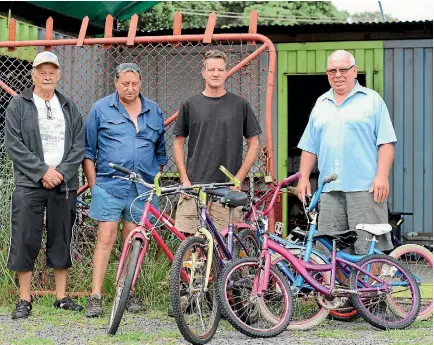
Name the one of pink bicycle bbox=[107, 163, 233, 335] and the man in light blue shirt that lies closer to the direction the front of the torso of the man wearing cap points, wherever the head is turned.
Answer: the pink bicycle

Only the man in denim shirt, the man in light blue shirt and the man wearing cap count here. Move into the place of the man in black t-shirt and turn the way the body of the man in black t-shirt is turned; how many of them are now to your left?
1

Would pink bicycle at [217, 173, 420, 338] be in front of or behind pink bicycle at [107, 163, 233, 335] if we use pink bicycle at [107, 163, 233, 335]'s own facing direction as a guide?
behind

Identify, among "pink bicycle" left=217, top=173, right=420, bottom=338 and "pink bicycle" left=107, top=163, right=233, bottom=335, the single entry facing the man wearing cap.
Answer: "pink bicycle" left=217, top=173, right=420, bottom=338

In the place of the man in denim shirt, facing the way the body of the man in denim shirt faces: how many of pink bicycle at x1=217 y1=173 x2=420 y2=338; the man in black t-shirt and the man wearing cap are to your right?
1

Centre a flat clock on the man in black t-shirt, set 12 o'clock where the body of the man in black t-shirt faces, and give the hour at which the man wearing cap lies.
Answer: The man wearing cap is roughly at 3 o'clock from the man in black t-shirt.

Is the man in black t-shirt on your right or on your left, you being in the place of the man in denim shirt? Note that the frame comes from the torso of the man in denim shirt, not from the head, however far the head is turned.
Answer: on your left

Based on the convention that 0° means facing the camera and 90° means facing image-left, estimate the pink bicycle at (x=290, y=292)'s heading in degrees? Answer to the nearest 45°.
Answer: approximately 90°

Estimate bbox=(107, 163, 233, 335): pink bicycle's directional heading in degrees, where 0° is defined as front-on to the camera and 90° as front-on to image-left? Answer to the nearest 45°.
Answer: approximately 45°

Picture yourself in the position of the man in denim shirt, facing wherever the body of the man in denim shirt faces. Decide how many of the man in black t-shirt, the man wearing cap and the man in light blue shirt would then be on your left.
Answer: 2

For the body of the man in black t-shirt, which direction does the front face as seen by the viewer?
toward the camera

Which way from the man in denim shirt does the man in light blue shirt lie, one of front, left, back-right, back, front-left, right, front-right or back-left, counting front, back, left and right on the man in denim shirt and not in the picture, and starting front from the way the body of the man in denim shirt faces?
left

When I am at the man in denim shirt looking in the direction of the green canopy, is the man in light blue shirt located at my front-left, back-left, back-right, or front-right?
back-right

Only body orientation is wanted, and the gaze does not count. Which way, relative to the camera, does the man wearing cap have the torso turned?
toward the camera
